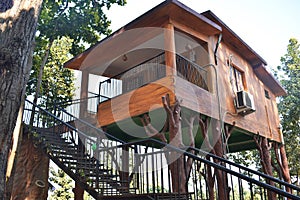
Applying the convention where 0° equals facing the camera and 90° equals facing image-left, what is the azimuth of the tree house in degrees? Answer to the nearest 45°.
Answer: approximately 45°

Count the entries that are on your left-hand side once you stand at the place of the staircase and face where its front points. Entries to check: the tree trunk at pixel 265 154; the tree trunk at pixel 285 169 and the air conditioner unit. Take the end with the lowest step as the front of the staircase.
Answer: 3

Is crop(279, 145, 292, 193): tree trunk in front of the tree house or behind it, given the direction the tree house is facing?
behind

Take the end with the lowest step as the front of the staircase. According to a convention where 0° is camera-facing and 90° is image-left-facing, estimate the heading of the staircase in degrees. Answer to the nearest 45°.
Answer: approximately 315°

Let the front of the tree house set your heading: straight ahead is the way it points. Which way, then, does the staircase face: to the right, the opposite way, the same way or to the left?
to the left

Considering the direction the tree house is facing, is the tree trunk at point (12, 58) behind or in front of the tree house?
in front

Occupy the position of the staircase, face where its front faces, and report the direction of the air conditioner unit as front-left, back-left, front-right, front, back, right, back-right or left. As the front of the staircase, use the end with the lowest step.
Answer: left

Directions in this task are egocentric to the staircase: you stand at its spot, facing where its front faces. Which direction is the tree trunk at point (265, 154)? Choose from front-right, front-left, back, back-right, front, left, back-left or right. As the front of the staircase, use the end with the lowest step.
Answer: left

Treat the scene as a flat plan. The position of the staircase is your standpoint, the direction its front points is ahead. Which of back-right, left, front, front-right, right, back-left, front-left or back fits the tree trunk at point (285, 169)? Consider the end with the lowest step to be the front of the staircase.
left
